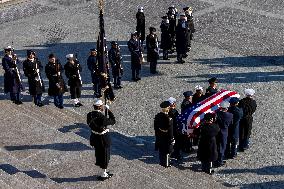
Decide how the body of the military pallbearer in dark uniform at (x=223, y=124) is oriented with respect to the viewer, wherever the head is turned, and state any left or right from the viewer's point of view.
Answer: facing away from the viewer and to the left of the viewer

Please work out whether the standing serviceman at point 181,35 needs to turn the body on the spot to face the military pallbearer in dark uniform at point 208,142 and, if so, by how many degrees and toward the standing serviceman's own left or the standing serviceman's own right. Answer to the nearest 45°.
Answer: approximately 45° to the standing serviceman's own right

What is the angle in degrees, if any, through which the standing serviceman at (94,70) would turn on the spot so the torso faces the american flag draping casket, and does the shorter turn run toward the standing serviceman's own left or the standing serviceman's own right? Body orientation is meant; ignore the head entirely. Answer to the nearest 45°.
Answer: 0° — they already face it

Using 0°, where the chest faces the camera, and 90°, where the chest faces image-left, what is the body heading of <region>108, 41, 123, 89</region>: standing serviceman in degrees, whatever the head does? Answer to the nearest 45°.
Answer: approximately 315°

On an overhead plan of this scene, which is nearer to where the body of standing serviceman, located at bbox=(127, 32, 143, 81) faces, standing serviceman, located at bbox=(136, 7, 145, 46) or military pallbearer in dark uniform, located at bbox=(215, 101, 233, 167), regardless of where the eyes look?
the military pallbearer in dark uniform
